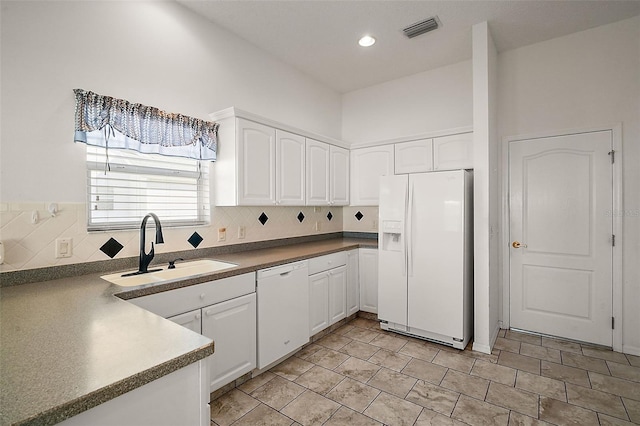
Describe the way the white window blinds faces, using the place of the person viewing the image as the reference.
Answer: facing the viewer and to the right of the viewer

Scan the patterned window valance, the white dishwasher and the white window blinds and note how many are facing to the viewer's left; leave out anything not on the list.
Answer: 0

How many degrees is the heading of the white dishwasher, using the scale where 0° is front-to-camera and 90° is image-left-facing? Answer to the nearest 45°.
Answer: approximately 315°

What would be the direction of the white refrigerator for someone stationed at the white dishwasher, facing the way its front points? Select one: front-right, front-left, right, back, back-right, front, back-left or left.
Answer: front-left

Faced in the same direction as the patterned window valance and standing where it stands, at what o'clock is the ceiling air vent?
The ceiling air vent is roughly at 11 o'clock from the patterned window valance.

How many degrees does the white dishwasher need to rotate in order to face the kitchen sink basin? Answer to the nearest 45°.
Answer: approximately 135° to its right
